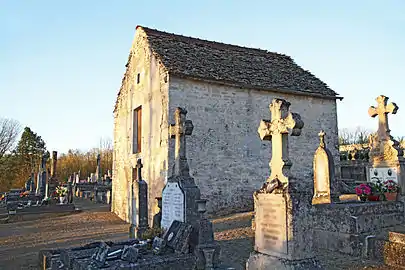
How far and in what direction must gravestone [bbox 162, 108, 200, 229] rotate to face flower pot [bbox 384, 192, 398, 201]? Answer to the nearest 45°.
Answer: approximately 135° to its left

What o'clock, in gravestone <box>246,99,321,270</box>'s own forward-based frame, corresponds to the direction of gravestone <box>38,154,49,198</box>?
gravestone <box>38,154,49,198</box> is roughly at 3 o'clock from gravestone <box>246,99,321,270</box>.

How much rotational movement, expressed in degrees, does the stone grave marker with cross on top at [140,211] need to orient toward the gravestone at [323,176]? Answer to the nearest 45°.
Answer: approximately 135° to its left

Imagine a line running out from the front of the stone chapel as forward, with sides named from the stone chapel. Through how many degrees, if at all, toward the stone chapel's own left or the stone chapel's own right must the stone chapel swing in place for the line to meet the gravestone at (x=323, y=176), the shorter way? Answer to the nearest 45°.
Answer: approximately 90° to the stone chapel's own left

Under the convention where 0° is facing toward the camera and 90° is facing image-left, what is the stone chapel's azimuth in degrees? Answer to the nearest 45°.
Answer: approximately 45°

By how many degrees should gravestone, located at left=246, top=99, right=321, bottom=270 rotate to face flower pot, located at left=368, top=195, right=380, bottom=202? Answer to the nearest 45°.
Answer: approximately 180°

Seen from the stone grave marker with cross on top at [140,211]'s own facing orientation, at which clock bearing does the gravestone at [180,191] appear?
The gravestone is roughly at 10 o'clock from the stone grave marker with cross on top.

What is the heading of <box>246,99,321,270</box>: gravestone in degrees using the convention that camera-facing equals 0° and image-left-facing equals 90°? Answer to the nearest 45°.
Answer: approximately 45°

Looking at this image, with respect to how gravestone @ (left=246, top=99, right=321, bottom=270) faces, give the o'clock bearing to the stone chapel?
The stone chapel is roughly at 4 o'clock from the gravestone.
